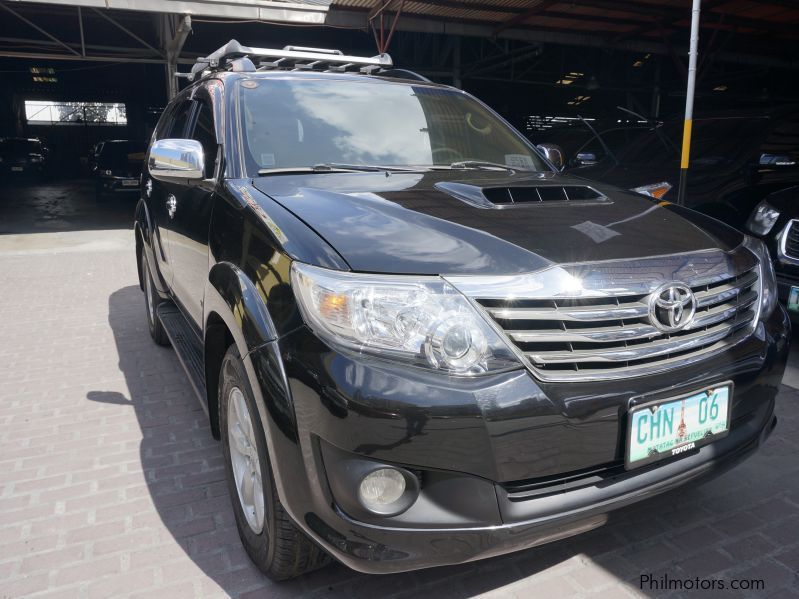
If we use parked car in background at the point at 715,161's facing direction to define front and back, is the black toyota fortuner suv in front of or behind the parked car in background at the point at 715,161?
in front

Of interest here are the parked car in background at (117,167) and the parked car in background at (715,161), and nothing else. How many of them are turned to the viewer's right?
0

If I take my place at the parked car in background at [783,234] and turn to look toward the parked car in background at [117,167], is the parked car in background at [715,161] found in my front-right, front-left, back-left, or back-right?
front-right

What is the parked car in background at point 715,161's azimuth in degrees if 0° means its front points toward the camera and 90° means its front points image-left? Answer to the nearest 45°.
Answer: approximately 45°

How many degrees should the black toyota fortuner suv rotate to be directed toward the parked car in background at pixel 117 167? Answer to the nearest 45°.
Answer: approximately 180°

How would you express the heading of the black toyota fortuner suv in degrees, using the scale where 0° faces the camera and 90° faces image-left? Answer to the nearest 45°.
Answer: approximately 315°

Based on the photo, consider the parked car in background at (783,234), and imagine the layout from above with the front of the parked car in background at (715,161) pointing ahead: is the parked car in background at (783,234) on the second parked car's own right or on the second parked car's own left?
on the second parked car's own left

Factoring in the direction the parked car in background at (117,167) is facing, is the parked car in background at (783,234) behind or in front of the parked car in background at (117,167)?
in front

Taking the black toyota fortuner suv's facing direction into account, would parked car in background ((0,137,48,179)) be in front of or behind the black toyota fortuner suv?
behind

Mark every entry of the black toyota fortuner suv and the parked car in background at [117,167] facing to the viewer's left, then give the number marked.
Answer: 0

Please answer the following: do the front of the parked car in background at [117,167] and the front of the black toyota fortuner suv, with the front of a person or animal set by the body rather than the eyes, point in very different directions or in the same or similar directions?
same or similar directions

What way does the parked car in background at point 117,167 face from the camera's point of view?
toward the camera
